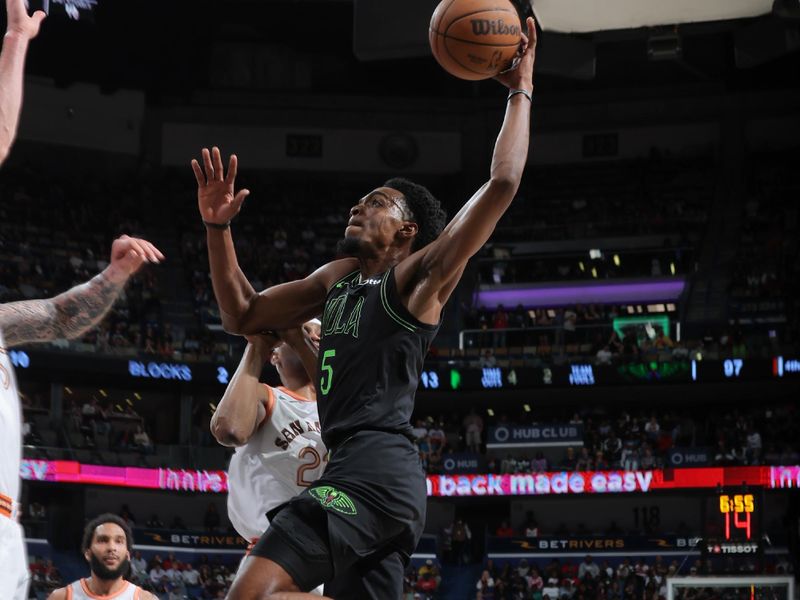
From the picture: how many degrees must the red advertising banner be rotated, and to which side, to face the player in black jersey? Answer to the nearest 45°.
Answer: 0° — it already faces them

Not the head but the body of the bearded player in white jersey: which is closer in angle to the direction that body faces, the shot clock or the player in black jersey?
the player in black jersey

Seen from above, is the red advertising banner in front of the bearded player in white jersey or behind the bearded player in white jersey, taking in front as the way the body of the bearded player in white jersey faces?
behind

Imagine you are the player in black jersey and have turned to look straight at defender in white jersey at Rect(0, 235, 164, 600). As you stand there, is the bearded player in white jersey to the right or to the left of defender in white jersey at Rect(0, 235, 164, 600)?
right

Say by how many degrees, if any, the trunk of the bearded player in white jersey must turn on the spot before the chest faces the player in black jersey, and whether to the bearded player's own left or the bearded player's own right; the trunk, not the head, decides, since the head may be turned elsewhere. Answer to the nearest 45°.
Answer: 0° — they already face them

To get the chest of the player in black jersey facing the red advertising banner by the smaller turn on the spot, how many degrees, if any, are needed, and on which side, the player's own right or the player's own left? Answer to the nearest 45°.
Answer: approximately 135° to the player's own right

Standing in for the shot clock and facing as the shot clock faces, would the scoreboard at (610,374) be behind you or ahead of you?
behind

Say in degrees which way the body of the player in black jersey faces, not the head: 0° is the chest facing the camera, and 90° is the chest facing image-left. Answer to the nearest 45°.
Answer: approximately 45°
